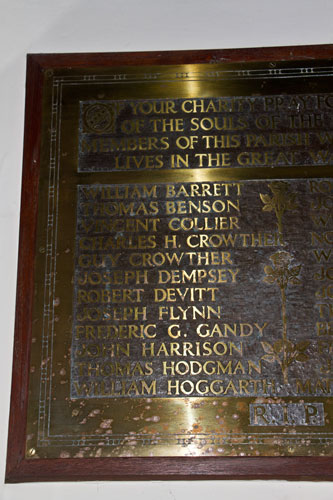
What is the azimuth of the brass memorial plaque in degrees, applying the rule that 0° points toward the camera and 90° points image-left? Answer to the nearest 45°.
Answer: approximately 0°
